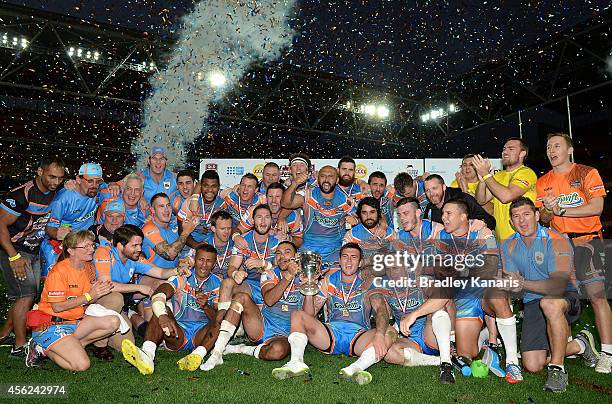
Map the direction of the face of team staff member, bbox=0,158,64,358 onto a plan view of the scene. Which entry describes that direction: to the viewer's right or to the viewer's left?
to the viewer's right

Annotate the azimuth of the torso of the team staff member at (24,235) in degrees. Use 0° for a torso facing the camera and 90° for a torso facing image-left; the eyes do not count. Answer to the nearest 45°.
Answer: approximately 315°

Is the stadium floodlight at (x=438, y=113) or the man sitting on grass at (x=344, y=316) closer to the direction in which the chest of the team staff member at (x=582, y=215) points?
the man sitting on grass

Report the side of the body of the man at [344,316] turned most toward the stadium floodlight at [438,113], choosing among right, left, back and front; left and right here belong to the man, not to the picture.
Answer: back

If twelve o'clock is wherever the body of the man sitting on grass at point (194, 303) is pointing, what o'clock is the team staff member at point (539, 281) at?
The team staff member is roughly at 10 o'clock from the man sitting on grass.

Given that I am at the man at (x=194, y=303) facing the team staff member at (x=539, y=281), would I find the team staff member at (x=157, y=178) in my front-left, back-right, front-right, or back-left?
back-left

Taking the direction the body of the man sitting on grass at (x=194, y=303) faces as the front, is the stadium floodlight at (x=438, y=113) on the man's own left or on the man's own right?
on the man's own left

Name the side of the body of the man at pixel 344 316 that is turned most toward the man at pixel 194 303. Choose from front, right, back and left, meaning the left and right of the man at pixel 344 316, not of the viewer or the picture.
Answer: right
